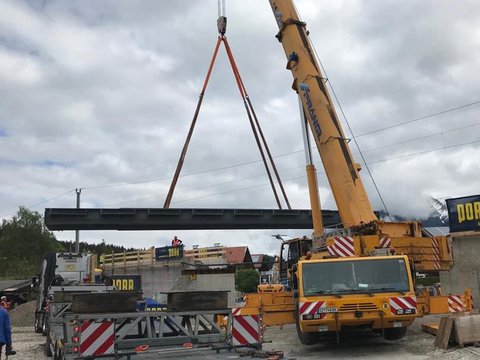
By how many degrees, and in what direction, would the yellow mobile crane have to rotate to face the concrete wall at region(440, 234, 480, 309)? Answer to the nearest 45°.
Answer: approximately 135° to its left

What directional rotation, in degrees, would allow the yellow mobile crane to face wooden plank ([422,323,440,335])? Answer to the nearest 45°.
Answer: approximately 90° to its left

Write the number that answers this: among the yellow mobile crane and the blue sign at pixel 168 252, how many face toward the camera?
2

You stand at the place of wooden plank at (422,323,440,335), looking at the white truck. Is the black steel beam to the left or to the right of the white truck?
right

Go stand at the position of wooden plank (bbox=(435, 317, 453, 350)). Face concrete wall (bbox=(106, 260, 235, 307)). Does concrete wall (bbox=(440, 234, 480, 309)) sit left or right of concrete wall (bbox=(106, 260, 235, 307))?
right

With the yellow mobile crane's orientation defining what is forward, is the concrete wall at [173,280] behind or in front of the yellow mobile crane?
behind
